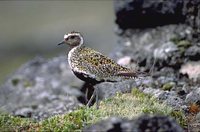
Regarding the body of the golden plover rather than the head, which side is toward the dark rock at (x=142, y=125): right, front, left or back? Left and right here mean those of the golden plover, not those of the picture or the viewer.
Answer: left

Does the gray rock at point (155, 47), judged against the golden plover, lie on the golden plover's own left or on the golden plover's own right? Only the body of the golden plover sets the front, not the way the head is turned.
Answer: on the golden plover's own right

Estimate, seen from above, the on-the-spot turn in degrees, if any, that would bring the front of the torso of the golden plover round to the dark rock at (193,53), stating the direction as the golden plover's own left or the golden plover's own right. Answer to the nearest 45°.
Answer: approximately 135° to the golden plover's own right

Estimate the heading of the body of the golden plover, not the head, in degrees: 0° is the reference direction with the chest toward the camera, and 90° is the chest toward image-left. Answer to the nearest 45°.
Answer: approximately 90°

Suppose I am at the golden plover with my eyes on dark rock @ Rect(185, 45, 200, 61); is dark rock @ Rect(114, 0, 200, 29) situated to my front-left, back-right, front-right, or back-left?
front-left

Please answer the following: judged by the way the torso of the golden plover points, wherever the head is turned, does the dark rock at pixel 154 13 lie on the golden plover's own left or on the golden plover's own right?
on the golden plover's own right
